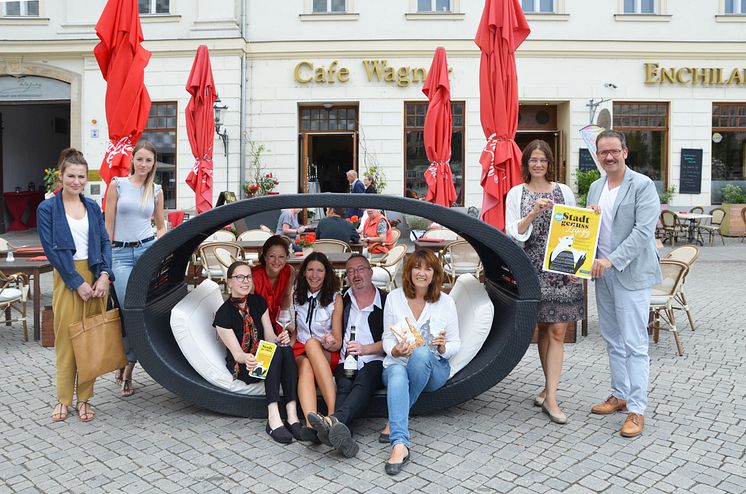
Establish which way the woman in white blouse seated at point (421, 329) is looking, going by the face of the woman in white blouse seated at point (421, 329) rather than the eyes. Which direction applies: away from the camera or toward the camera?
toward the camera

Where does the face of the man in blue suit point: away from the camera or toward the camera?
toward the camera

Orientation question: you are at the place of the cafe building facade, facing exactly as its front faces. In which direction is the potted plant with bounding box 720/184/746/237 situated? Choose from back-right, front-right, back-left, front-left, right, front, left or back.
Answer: left

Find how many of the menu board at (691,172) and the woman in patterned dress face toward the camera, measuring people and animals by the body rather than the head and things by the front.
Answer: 2

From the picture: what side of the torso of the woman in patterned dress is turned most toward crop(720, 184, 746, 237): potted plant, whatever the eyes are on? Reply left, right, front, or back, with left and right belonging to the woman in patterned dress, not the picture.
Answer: back

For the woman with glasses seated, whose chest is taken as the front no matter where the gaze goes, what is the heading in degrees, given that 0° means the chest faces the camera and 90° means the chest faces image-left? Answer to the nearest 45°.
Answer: approximately 315°

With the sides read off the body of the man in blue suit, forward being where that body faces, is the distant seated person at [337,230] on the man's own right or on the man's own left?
on the man's own right

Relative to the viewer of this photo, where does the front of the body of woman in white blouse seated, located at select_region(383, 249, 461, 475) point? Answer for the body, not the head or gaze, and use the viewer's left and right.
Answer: facing the viewer

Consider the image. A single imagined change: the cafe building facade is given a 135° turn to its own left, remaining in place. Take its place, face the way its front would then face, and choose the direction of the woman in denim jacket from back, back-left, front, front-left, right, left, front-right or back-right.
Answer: back-right

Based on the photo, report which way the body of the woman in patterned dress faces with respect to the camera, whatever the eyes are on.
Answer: toward the camera

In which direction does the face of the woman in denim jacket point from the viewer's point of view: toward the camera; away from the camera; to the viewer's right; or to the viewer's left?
toward the camera

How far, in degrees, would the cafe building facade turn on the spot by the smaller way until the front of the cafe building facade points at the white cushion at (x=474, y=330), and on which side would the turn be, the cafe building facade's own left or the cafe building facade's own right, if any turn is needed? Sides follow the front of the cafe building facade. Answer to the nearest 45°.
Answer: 0° — it already faces it

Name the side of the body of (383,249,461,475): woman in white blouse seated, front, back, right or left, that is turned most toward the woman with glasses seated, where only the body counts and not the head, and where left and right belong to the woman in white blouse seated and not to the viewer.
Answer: right
